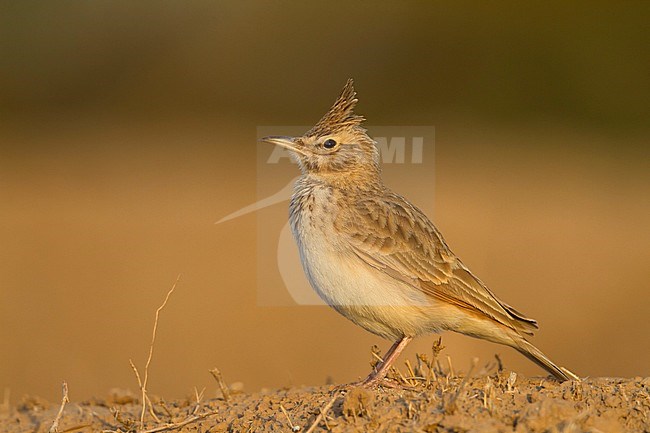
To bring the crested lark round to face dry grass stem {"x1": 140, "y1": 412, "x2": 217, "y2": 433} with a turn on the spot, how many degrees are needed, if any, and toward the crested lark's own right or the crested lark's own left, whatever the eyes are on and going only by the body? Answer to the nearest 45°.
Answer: approximately 45° to the crested lark's own left

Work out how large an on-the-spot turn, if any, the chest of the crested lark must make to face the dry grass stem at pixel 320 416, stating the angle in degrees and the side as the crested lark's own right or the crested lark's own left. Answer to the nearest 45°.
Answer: approximately 90° to the crested lark's own left

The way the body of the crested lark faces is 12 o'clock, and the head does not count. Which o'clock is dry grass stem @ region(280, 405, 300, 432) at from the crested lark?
The dry grass stem is roughly at 10 o'clock from the crested lark.

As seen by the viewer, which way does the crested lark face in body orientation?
to the viewer's left
